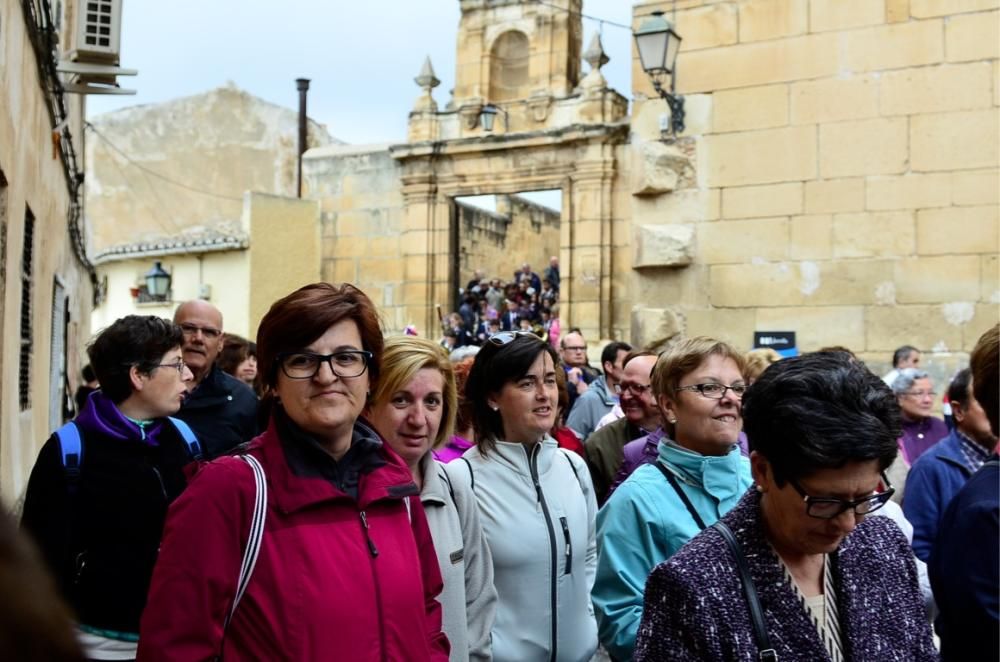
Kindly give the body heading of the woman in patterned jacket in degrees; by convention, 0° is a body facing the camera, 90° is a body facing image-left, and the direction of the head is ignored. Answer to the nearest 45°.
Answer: approximately 315°

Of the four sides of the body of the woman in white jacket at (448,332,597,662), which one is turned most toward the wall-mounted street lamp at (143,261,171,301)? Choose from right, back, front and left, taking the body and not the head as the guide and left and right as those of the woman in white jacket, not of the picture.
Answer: back

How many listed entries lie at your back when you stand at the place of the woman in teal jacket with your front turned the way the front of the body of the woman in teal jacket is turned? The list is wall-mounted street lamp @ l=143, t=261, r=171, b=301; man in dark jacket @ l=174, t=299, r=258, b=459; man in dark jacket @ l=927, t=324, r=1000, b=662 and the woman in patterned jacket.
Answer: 2

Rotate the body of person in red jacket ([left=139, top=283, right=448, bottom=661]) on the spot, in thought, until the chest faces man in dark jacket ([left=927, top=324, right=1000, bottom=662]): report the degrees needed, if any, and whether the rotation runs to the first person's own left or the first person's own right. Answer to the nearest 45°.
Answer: approximately 45° to the first person's own left

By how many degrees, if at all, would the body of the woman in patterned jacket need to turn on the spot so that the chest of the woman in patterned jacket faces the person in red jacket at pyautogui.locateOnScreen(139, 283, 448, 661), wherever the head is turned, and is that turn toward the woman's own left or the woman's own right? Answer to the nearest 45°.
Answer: approximately 135° to the woman's own right

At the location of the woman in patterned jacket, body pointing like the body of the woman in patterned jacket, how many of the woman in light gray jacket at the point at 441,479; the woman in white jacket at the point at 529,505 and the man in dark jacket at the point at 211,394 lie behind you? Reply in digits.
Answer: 3
